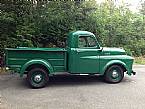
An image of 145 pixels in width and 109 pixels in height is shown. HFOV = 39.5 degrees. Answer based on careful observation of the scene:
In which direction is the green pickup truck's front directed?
to the viewer's right
